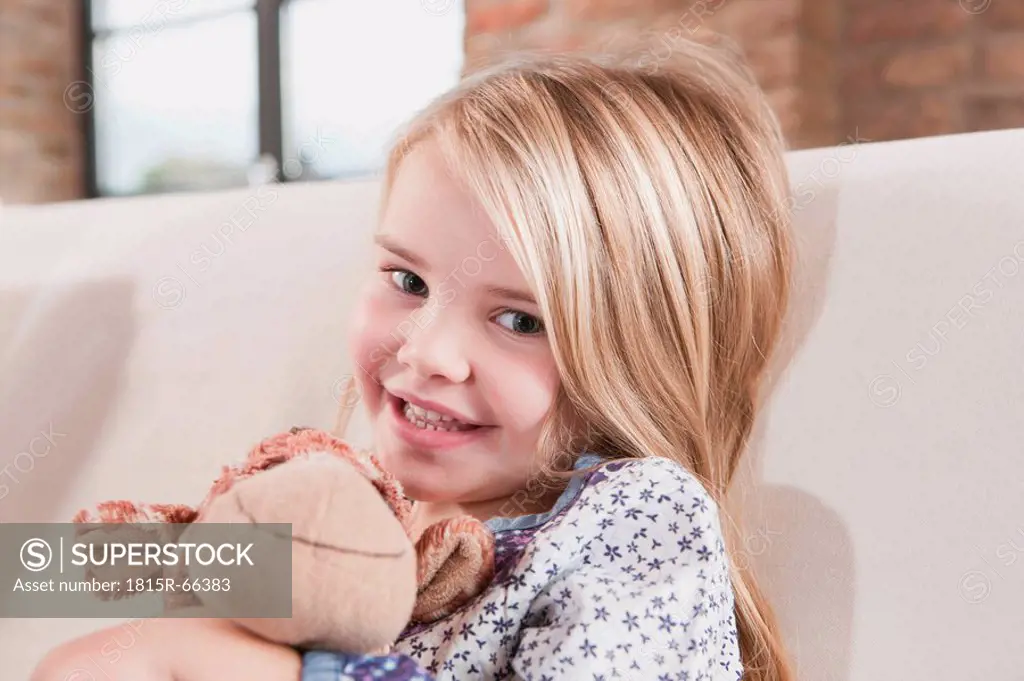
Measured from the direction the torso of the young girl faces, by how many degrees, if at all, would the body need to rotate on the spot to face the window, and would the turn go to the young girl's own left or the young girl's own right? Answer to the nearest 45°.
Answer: approximately 135° to the young girl's own right

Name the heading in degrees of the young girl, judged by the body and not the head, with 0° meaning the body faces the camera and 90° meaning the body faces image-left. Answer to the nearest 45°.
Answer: approximately 45°

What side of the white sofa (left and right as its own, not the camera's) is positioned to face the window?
back

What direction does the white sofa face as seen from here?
toward the camera
